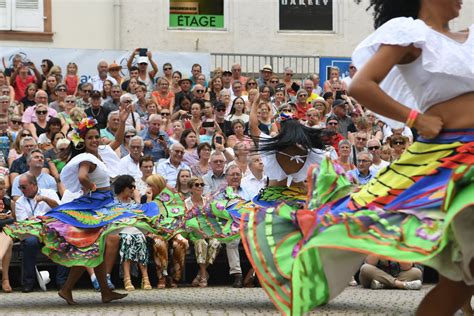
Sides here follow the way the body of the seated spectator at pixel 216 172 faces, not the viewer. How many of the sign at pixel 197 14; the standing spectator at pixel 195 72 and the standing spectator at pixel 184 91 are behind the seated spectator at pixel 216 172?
3

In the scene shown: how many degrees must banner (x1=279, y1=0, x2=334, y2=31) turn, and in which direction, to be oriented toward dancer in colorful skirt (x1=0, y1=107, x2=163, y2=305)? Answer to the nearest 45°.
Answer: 0° — it already faces them

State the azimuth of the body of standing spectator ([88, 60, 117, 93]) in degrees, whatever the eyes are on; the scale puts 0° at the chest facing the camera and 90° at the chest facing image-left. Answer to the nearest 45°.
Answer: approximately 0°

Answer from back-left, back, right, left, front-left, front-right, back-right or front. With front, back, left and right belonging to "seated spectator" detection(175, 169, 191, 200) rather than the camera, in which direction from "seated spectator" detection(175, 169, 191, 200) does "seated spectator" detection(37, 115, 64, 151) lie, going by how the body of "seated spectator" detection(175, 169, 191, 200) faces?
back-right

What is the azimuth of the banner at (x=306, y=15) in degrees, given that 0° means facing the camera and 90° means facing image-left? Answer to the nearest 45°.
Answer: approximately 0°

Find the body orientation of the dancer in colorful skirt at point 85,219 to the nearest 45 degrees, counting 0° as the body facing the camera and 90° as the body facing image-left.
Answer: approximately 315°

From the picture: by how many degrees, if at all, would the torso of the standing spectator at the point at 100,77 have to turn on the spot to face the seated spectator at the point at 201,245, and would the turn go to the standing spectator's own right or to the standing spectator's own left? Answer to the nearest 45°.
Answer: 0° — they already face them
